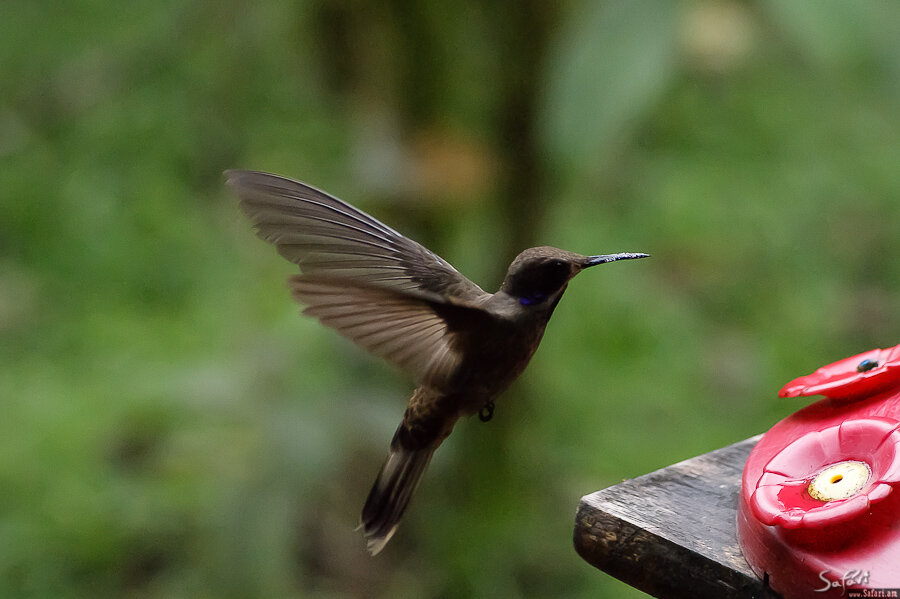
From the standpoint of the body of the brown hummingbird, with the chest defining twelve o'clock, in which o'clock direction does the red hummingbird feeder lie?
The red hummingbird feeder is roughly at 1 o'clock from the brown hummingbird.

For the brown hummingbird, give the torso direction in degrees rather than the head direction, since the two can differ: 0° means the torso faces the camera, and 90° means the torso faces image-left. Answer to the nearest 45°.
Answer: approximately 270°
